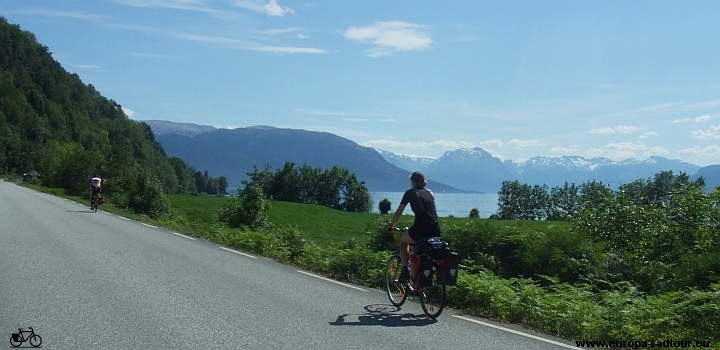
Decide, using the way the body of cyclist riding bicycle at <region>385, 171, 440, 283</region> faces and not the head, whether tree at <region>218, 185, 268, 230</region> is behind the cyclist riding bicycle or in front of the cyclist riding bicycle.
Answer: in front

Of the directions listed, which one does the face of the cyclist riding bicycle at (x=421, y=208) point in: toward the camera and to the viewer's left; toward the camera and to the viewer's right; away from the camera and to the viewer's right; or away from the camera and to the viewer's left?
away from the camera and to the viewer's left

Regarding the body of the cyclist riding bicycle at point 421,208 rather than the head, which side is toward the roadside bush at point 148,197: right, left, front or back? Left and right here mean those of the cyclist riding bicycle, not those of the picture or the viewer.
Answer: front

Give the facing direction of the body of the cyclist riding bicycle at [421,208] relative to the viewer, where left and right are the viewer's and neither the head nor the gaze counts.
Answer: facing away from the viewer and to the left of the viewer
